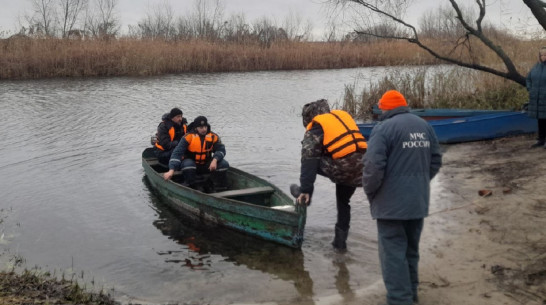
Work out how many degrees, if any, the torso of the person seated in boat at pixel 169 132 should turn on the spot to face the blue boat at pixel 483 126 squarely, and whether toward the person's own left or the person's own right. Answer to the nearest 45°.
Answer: approximately 45° to the person's own left

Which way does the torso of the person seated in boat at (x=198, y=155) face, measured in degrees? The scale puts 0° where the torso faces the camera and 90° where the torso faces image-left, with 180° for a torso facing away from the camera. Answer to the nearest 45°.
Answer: approximately 0°

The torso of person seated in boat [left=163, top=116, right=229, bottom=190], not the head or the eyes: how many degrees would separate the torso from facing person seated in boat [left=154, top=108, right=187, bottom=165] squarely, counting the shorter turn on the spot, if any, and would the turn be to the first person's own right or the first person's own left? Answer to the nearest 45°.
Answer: approximately 180°

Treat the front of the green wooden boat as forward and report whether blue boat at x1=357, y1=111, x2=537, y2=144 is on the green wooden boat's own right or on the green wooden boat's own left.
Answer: on the green wooden boat's own left

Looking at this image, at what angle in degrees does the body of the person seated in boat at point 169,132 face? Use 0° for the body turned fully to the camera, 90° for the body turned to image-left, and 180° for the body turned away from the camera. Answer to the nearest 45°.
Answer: approximately 315°

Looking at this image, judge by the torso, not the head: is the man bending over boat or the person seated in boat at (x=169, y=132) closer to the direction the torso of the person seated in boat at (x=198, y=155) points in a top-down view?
the man bending over boat

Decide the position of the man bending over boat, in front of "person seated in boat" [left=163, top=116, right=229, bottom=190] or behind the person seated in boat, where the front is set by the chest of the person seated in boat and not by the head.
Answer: in front
